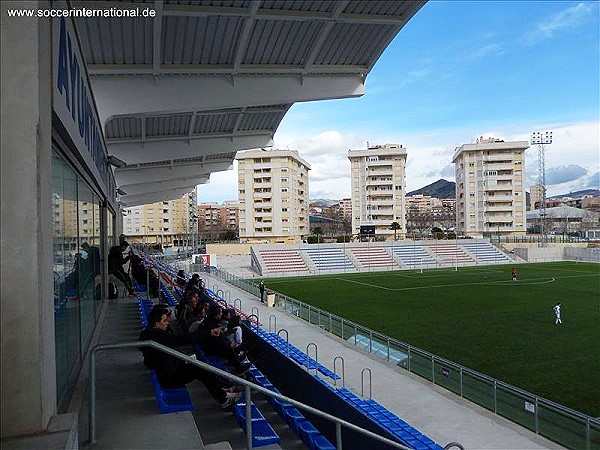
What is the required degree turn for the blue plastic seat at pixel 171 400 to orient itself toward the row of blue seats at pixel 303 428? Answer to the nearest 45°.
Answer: approximately 45° to its left

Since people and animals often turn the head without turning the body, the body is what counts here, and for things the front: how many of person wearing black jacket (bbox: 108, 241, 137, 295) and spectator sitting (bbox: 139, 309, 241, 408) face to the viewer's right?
2

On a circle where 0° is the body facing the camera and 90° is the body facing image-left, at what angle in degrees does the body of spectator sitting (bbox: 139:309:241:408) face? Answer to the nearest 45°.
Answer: approximately 270°

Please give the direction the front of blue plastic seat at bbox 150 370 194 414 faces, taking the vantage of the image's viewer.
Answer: facing to the right of the viewer

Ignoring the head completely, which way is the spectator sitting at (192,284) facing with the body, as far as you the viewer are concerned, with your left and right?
facing to the right of the viewer

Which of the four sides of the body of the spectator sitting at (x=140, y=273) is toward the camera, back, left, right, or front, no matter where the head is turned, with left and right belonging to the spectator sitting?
right

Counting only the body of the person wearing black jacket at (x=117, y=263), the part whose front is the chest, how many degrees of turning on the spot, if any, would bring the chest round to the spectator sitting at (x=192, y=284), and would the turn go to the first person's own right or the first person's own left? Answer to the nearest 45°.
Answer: approximately 45° to the first person's own right

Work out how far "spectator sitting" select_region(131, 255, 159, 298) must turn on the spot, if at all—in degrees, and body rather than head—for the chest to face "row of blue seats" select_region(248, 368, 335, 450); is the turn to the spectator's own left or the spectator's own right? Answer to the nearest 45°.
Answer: approximately 90° to the spectator's own right

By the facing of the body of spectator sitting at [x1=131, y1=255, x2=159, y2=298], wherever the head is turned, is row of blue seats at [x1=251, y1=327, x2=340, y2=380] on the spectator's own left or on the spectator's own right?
on the spectator's own right

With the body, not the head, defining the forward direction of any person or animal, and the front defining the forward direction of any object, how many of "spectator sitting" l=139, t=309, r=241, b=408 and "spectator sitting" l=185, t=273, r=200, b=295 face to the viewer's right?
2

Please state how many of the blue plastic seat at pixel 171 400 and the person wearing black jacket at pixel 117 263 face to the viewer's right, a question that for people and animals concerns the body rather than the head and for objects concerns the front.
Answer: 2
